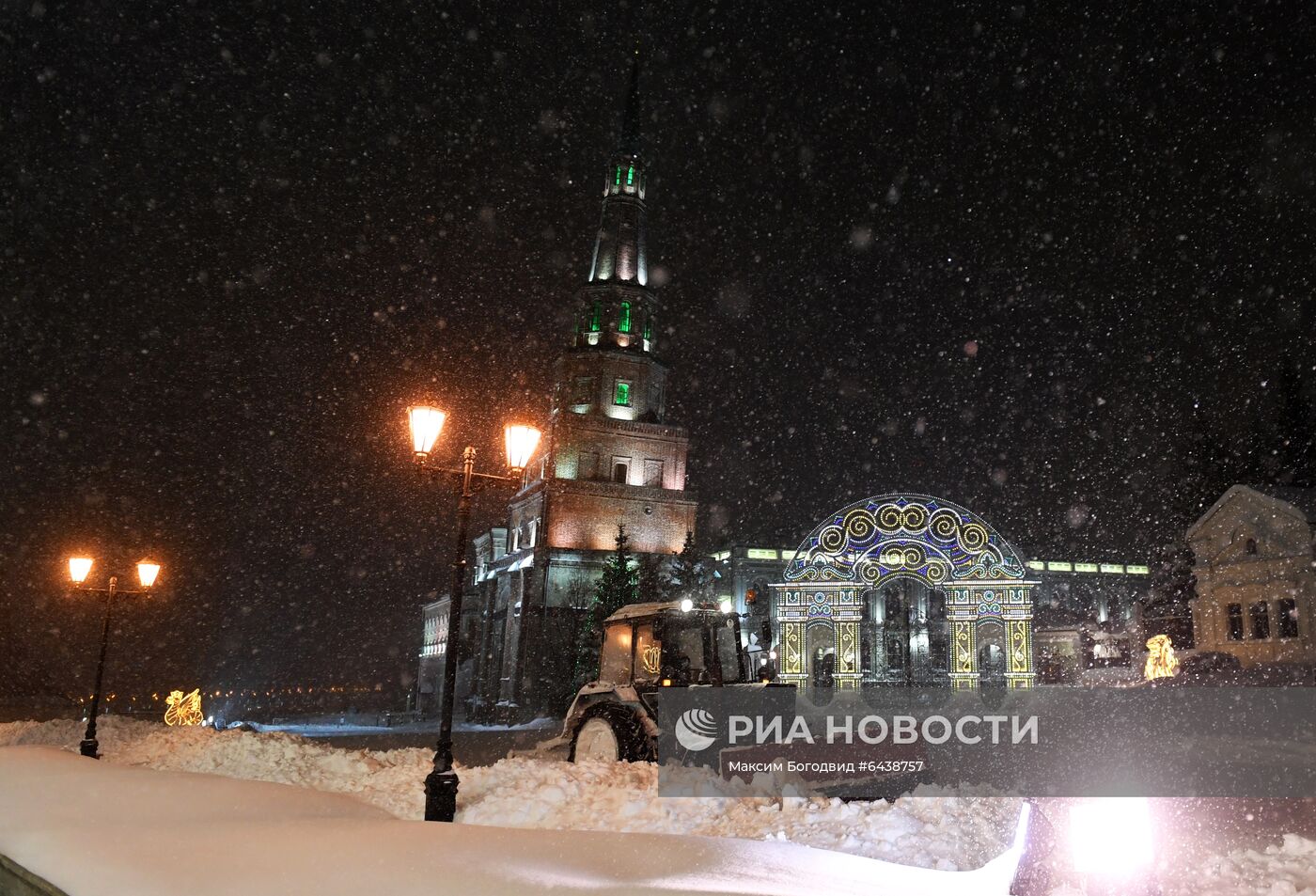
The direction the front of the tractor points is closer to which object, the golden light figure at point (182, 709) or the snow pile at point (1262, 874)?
the snow pile

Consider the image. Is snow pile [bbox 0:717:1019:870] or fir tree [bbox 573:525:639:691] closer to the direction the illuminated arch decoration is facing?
the snow pile

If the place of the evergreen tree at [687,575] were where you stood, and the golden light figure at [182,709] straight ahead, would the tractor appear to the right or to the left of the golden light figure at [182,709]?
left

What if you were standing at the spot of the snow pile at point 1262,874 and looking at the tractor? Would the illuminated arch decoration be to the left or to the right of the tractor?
right

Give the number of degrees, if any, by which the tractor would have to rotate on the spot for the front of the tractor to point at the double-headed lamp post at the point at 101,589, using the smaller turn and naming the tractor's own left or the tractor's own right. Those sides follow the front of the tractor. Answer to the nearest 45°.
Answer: approximately 135° to the tractor's own right

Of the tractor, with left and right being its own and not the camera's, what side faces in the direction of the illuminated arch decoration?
left

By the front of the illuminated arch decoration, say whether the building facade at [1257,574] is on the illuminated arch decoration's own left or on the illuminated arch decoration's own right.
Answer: on the illuminated arch decoration's own left

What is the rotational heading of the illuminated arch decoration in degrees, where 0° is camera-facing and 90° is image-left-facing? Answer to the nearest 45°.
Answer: approximately 0°

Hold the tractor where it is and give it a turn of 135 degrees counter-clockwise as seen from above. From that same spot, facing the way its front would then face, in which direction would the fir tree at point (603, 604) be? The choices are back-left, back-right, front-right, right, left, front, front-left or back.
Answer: front

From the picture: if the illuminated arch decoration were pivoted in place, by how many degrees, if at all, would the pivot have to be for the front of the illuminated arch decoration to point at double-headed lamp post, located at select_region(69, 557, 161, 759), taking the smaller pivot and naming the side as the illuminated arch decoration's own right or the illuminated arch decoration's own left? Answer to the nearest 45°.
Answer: approximately 45° to the illuminated arch decoration's own right

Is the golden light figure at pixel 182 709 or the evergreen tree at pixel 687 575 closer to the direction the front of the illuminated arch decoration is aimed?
the golden light figure

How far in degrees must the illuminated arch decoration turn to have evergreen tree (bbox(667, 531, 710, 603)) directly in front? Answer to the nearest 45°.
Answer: approximately 135° to its right

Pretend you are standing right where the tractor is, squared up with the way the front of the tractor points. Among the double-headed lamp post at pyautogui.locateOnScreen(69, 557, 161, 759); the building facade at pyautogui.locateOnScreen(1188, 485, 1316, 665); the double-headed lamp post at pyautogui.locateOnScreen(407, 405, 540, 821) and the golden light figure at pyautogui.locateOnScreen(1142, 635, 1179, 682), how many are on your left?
2
